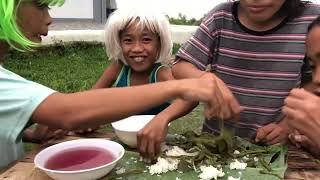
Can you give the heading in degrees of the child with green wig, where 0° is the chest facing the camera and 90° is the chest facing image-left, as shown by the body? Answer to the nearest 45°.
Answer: approximately 270°

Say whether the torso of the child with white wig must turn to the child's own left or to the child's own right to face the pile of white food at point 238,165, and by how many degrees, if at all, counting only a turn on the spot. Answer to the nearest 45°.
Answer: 0° — they already face it

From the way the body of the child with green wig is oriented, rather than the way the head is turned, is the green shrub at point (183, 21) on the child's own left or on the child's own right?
on the child's own left

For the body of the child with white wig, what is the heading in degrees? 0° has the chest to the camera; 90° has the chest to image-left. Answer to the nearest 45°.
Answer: approximately 0°

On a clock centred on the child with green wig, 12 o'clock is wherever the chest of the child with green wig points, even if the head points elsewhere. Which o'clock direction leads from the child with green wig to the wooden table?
The wooden table is roughly at 12 o'clock from the child with green wig.

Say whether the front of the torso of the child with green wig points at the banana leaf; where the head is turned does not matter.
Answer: yes

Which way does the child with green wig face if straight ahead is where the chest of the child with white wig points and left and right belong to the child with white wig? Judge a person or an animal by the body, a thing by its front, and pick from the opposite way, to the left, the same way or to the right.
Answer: to the left

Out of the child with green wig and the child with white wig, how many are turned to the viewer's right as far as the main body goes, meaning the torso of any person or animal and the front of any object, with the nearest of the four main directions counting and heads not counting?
1

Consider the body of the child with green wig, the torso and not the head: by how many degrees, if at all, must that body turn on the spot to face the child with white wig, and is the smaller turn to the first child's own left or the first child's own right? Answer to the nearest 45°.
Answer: approximately 90° to the first child's own left

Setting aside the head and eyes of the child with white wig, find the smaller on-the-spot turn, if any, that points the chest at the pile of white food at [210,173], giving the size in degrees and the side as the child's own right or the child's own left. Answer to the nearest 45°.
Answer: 0° — they already face it
